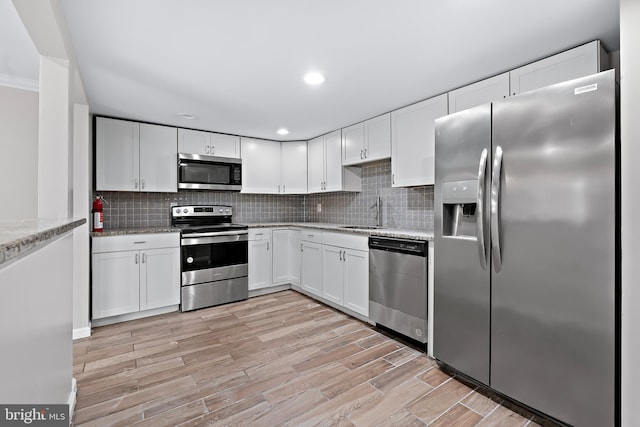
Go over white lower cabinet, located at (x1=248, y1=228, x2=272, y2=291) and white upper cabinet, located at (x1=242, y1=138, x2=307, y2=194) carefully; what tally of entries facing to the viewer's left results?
0

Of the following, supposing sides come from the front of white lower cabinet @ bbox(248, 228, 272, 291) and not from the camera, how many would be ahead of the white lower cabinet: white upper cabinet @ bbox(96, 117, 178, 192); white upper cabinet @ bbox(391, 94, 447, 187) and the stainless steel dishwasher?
2

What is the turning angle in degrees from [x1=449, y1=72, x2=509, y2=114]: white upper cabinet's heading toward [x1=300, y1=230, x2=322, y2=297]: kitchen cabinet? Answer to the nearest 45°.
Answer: approximately 45° to its right

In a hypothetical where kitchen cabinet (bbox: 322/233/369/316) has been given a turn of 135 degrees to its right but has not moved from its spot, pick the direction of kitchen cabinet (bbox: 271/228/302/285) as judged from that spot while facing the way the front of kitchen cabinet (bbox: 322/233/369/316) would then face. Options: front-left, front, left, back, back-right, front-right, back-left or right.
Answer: front-left

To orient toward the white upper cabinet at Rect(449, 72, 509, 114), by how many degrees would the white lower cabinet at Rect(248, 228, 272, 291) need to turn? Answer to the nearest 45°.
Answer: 0° — it already faces it

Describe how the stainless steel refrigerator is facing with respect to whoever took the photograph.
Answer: facing the viewer and to the left of the viewer

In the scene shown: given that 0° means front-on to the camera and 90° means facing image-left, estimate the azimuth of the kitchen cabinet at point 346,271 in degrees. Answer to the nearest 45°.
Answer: approximately 45°

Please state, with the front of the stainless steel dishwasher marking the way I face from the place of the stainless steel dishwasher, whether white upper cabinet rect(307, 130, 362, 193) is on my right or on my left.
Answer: on my right

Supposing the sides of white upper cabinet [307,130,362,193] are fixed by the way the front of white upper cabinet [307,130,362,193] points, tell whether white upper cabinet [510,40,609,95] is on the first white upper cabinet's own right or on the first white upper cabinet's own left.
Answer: on the first white upper cabinet's own left

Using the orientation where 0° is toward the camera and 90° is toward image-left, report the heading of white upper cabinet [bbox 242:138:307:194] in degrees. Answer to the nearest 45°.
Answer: approximately 0°

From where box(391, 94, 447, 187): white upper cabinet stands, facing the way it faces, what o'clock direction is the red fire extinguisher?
The red fire extinguisher is roughly at 1 o'clock from the white upper cabinet.
